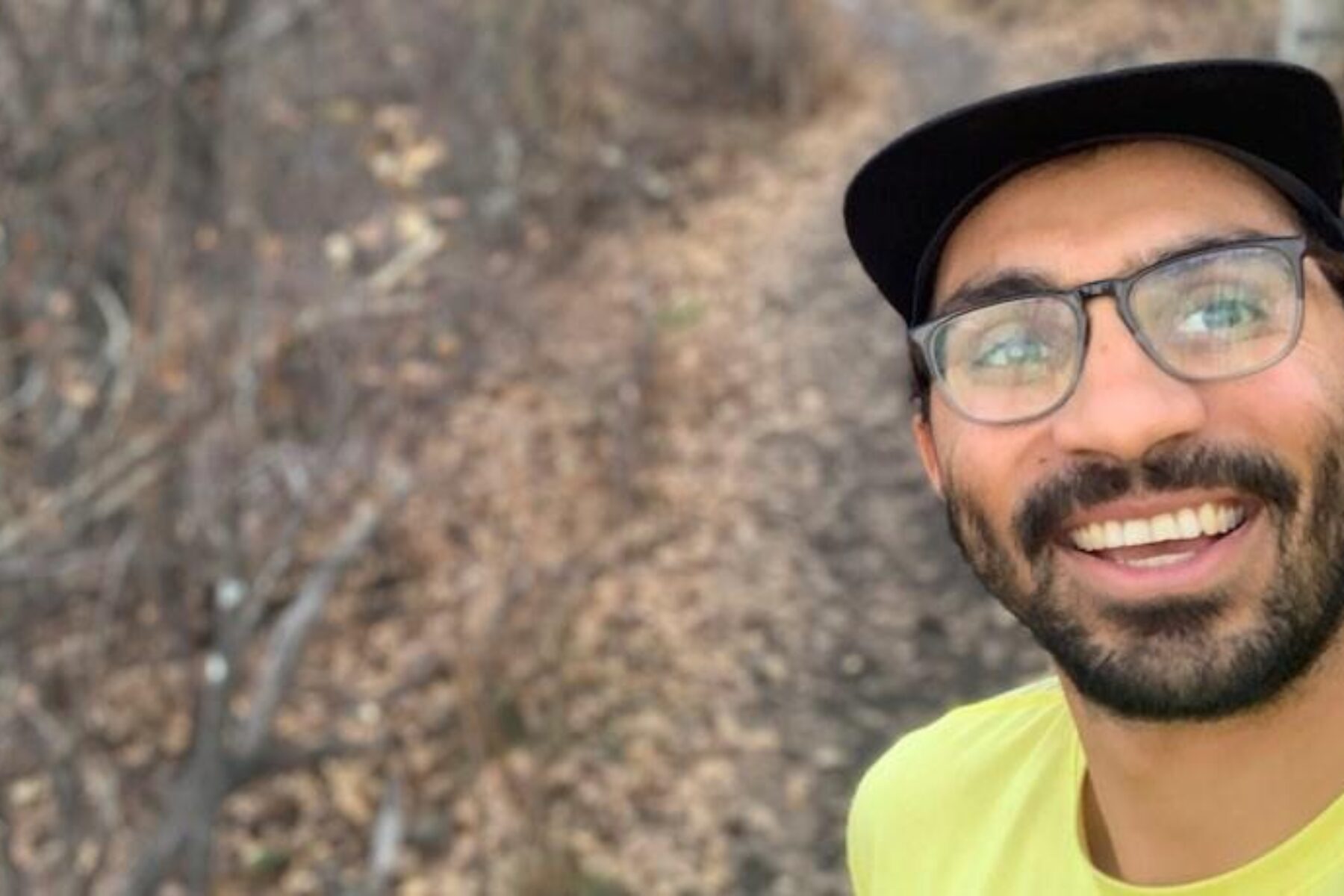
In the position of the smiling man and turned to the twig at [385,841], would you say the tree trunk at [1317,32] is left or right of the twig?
right

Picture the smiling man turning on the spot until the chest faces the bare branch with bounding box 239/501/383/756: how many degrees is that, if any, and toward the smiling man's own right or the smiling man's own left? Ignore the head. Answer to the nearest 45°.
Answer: approximately 135° to the smiling man's own right

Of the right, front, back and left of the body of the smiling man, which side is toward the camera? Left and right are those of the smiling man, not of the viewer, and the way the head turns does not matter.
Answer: front

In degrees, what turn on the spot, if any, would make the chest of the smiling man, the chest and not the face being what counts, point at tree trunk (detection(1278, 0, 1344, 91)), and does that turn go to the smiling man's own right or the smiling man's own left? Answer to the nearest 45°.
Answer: approximately 180°

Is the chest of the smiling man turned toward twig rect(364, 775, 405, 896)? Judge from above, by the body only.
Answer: no

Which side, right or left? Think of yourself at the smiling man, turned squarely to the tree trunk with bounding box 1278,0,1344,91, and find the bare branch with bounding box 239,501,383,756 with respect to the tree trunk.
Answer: left

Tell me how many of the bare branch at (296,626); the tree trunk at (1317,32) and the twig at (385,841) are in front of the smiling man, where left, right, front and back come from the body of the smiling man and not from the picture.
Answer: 0
